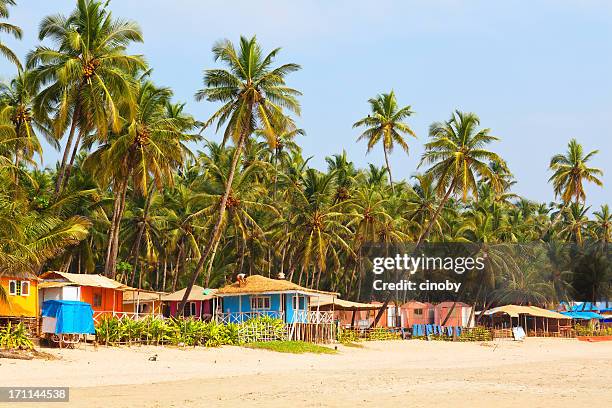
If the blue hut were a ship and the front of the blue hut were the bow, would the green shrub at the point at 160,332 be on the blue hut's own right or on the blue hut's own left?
on the blue hut's own right

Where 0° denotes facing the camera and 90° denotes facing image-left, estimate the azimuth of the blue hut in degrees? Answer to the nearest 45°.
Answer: approximately 315°

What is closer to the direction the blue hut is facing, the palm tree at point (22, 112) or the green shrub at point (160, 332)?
the green shrub

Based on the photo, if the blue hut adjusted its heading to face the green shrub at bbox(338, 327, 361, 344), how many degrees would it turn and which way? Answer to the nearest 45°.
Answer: approximately 90° to its left

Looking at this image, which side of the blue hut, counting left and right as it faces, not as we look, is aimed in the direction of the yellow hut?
right

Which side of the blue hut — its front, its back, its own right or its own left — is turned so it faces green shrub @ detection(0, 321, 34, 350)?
right
